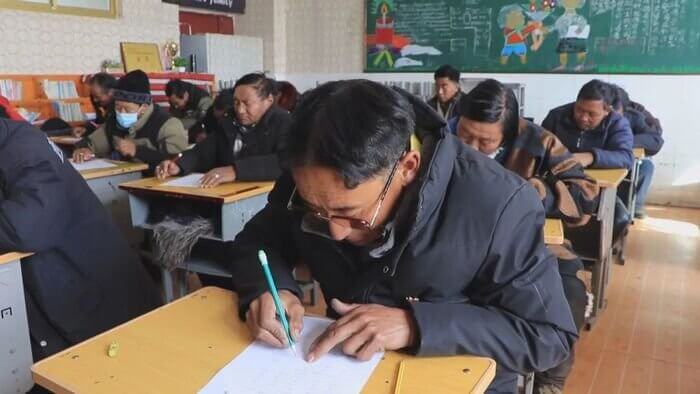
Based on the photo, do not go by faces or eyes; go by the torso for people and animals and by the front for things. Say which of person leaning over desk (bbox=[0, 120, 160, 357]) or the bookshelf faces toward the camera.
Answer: the bookshelf

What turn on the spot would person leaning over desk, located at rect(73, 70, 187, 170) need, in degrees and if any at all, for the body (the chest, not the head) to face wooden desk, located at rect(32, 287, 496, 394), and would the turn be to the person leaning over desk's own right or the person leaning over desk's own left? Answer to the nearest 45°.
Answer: approximately 45° to the person leaning over desk's own left

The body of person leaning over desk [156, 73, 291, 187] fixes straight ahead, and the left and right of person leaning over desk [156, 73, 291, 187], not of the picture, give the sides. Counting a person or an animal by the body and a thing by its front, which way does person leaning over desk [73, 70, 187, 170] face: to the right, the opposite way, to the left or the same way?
the same way

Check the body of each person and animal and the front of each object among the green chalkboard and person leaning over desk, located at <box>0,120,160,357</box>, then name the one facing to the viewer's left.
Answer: the person leaning over desk

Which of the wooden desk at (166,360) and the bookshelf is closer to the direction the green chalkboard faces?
the wooden desk

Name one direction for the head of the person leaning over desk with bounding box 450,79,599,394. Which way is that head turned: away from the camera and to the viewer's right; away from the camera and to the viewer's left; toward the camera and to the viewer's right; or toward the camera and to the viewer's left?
toward the camera and to the viewer's left

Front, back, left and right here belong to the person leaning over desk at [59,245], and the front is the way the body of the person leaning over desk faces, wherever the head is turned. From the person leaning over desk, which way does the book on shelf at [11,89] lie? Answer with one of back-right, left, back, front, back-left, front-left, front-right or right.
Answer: right

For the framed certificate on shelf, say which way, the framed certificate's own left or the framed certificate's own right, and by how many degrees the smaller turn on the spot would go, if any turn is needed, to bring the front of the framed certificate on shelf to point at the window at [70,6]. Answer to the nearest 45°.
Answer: approximately 45° to the framed certificate's own right

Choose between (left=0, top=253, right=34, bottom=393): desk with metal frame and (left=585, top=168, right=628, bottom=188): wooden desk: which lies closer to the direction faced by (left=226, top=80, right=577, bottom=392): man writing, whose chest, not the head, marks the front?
the desk with metal frame

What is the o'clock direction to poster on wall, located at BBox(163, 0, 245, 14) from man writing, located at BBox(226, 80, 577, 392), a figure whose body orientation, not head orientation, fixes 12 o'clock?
The poster on wall is roughly at 4 o'clock from the man writing.

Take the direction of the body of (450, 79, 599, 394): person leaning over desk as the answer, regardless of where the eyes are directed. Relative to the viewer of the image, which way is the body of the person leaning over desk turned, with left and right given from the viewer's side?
facing the viewer and to the left of the viewer

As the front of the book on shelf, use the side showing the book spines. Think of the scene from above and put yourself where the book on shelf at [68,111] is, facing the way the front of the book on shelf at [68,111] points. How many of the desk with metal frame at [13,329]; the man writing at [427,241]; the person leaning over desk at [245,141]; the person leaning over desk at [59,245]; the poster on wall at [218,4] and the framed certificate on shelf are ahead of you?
4

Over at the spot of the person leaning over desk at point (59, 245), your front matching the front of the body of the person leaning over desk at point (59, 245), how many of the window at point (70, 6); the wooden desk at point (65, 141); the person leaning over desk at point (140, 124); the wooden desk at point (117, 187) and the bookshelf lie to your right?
5

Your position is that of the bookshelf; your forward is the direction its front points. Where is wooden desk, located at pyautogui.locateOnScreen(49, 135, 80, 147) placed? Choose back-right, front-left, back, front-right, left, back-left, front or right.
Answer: front

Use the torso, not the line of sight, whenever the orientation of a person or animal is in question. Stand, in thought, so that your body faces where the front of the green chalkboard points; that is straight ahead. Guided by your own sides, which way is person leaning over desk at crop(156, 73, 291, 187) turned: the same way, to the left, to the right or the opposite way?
the same way

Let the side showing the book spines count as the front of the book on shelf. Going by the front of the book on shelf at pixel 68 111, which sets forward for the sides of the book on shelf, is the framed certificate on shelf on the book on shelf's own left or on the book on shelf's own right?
on the book on shelf's own left

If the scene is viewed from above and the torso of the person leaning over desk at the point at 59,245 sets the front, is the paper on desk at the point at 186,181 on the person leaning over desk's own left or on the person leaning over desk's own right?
on the person leaning over desk's own right

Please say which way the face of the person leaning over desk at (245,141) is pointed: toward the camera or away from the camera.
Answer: toward the camera
